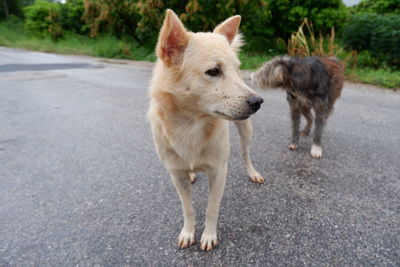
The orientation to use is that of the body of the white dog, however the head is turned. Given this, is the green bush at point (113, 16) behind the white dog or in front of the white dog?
behind

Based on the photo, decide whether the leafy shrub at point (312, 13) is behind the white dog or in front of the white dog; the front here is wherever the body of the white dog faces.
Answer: behind

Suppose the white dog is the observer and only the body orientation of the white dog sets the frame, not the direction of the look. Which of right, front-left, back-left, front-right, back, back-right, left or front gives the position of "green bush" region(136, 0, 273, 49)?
back

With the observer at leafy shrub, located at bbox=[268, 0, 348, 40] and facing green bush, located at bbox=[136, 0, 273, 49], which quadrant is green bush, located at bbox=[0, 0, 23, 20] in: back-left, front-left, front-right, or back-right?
front-right

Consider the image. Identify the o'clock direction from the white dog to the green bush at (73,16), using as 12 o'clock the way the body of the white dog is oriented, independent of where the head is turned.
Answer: The green bush is roughly at 5 o'clock from the white dog.

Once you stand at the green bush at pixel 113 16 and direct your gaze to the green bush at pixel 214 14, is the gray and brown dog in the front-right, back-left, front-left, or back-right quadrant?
front-right

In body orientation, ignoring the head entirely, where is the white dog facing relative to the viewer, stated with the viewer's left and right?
facing the viewer

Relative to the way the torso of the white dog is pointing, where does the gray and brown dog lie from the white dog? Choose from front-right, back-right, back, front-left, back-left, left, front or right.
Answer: back-left

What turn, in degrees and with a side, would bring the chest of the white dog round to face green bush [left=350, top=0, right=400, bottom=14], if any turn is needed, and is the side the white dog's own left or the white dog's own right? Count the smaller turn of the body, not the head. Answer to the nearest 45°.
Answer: approximately 135° to the white dog's own left

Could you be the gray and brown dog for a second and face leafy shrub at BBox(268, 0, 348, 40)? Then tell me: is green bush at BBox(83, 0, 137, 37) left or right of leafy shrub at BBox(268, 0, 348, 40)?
left

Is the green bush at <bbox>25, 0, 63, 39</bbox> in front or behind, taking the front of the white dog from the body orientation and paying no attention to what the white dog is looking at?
behind

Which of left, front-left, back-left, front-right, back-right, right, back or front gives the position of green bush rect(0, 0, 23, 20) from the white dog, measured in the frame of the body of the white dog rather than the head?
back-right
